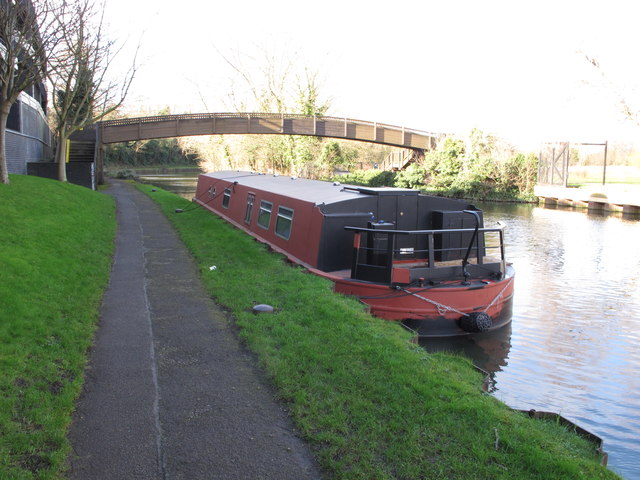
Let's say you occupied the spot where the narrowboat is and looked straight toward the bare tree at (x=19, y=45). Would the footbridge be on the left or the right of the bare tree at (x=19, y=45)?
right

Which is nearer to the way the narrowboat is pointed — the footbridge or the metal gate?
the footbridge

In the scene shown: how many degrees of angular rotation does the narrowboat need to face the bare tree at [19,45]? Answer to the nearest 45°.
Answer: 0° — it already faces it

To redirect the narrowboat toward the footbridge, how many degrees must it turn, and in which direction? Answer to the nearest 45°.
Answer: approximately 45° to its right

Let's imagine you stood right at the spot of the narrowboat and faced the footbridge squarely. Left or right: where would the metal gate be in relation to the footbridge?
right

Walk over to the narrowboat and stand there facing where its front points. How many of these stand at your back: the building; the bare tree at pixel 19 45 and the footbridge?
0

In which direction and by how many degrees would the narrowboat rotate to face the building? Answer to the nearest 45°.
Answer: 0° — it already faces it

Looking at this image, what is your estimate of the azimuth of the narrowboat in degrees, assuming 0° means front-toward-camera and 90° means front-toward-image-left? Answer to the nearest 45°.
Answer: approximately 135°
